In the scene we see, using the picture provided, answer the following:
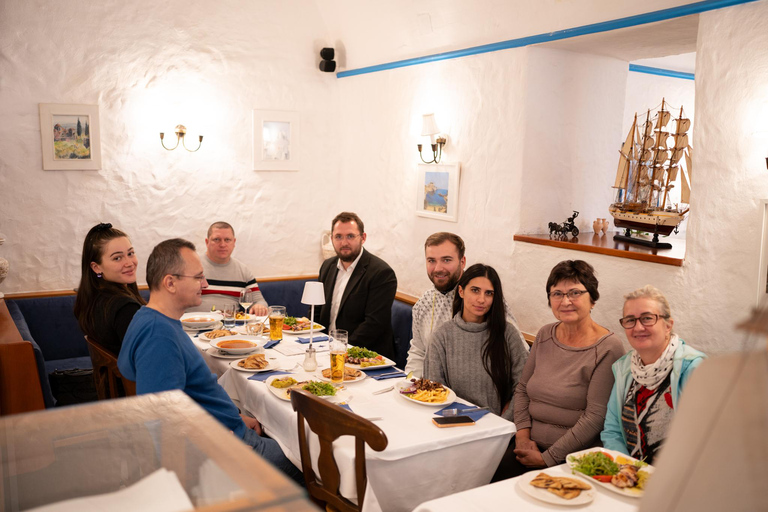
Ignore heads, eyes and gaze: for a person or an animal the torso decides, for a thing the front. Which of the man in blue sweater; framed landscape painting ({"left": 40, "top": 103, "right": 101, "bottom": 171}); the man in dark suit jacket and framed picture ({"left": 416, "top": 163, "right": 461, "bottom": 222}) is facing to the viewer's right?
the man in blue sweater

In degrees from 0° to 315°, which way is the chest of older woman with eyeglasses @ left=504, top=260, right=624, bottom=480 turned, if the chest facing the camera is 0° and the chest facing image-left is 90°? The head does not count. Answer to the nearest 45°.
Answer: approximately 45°

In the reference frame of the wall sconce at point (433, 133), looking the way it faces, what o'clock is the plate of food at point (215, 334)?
The plate of food is roughly at 12 o'clock from the wall sconce.

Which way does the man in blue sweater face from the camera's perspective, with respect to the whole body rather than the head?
to the viewer's right

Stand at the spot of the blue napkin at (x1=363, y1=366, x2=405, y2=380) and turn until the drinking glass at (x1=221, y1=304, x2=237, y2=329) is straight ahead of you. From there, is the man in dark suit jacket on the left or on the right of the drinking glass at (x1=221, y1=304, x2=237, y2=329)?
right

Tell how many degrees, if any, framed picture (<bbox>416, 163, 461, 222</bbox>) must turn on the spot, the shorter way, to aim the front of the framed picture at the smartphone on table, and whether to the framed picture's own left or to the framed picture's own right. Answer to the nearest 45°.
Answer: approximately 45° to the framed picture's own left

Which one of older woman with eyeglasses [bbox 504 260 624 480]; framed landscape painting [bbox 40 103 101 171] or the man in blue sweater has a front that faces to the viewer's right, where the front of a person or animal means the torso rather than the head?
the man in blue sweater

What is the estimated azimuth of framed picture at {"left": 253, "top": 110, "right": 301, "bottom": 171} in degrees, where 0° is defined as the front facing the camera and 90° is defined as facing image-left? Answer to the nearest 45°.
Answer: approximately 0°
